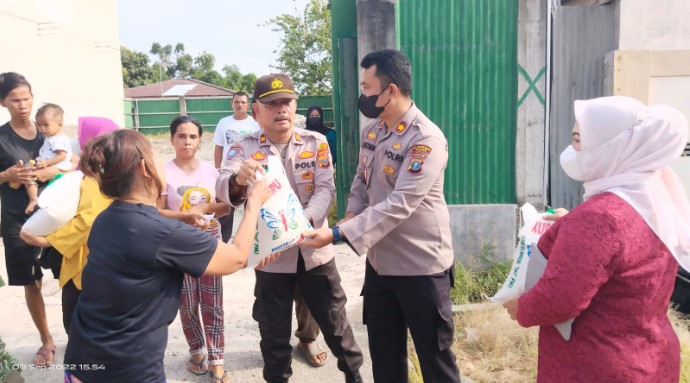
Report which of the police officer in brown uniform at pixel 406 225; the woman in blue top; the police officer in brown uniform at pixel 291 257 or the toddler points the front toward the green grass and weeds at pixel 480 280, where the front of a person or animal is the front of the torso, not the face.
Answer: the woman in blue top

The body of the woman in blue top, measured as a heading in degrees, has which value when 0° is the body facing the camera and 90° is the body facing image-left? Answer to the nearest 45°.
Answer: approximately 225°

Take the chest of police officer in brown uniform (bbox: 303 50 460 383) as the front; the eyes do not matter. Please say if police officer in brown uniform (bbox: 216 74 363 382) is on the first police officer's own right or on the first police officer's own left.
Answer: on the first police officer's own right

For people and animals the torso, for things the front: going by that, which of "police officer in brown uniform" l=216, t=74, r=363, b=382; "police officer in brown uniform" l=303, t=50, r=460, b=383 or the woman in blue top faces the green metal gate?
the woman in blue top

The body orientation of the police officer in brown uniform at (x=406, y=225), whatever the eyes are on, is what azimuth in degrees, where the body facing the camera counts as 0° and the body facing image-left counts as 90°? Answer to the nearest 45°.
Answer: approximately 45°

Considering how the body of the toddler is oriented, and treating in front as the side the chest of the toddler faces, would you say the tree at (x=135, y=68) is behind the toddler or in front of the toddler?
behind

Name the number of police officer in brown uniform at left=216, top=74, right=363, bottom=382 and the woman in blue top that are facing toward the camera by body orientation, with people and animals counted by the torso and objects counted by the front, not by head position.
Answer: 1

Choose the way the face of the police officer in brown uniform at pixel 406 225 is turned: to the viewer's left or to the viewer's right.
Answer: to the viewer's left

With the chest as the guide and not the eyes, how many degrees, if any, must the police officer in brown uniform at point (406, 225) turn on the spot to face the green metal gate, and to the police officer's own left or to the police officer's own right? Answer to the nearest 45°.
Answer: approximately 135° to the police officer's own right

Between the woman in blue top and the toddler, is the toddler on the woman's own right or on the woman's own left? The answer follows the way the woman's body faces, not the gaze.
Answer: on the woman's own left

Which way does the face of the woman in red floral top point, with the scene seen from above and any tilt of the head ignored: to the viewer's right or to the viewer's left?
to the viewer's left

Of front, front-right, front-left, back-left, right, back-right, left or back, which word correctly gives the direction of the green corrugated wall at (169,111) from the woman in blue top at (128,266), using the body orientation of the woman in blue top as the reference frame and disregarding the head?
front-left

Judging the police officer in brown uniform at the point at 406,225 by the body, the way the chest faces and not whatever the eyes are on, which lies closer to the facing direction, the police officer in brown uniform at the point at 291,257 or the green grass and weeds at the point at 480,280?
the police officer in brown uniform

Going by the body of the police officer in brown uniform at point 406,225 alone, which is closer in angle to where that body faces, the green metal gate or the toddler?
the toddler
